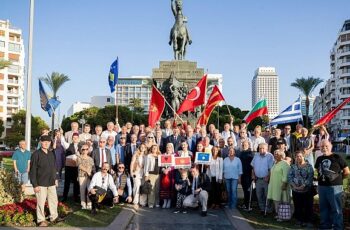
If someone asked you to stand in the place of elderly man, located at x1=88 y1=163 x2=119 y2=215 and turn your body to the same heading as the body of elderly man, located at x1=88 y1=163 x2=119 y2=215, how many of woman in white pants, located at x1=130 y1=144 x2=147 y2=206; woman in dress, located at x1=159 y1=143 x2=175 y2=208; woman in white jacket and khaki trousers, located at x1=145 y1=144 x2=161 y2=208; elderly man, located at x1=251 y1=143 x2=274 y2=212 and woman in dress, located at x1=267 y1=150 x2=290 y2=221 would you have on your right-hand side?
0

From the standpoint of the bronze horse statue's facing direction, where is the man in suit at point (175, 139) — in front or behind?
in front

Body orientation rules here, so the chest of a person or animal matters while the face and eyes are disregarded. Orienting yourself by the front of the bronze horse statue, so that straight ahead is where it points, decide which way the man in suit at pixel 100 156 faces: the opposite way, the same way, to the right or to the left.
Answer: the same way

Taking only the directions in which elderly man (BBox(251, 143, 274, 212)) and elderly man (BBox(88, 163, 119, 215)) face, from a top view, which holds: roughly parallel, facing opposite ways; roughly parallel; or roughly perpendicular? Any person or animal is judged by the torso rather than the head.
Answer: roughly parallel

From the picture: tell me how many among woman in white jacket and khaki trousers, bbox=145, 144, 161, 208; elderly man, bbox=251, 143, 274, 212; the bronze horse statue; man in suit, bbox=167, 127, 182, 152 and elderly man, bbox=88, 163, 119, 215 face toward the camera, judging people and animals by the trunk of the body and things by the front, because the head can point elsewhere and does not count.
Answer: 5

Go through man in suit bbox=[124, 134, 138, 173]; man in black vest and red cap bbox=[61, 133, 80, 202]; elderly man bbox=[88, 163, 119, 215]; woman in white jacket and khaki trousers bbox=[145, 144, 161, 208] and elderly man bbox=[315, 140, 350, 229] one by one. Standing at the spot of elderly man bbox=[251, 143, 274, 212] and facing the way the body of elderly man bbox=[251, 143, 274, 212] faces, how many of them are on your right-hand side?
4

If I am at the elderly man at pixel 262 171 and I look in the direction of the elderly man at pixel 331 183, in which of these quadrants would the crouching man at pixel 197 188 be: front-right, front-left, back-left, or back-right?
back-right

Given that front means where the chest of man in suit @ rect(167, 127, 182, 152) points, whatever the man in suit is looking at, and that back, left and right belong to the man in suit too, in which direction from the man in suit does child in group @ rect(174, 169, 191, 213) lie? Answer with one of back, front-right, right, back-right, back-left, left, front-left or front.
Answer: front

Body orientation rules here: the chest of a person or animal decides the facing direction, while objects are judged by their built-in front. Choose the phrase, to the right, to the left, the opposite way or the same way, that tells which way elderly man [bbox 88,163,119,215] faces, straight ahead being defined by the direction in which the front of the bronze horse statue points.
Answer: the same way

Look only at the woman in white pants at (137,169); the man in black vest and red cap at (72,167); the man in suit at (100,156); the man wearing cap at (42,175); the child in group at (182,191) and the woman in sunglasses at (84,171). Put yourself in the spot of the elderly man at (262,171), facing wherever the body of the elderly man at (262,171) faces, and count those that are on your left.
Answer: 0

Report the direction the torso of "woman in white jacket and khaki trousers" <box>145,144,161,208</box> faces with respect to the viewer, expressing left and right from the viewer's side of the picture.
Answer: facing the viewer

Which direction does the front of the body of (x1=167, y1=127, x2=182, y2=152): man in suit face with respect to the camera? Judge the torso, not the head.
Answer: toward the camera

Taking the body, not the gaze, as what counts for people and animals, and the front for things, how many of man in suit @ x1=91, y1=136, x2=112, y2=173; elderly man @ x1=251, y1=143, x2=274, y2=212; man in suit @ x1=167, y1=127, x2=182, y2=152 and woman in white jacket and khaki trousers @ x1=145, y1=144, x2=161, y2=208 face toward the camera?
4

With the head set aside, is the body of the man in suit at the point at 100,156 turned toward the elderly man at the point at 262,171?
no

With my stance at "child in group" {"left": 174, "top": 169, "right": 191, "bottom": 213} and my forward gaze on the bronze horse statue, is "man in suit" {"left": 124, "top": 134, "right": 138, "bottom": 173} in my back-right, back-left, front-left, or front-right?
front-left

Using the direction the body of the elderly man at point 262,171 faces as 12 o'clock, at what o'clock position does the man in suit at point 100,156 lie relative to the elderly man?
The man in suit is roughly at 3 o'clock from the elderly man.

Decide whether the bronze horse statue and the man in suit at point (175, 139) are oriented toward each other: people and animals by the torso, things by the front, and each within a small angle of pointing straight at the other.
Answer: no

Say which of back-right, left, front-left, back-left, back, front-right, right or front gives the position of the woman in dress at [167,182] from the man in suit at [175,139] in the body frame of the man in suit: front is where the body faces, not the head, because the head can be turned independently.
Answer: front

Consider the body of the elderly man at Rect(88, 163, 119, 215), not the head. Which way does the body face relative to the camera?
toward the camera

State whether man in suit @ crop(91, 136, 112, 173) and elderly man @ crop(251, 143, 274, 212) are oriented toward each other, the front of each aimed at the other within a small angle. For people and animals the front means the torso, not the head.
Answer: no
